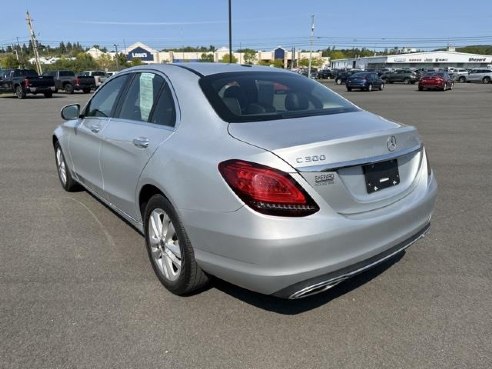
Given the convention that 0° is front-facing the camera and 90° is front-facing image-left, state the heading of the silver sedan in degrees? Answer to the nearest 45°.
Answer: approximately 135°

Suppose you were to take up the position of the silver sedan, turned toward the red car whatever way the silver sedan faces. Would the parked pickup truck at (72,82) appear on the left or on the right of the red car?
left

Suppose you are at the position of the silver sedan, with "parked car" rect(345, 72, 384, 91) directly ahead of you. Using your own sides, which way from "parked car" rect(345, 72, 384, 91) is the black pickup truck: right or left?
left

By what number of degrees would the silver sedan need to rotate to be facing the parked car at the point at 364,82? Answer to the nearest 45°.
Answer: approximately 45° to its right

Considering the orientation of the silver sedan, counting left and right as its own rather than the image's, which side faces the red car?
right

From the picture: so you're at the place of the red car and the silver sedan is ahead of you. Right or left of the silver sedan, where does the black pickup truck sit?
right

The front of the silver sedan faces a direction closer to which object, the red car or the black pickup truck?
the black pickup truck
